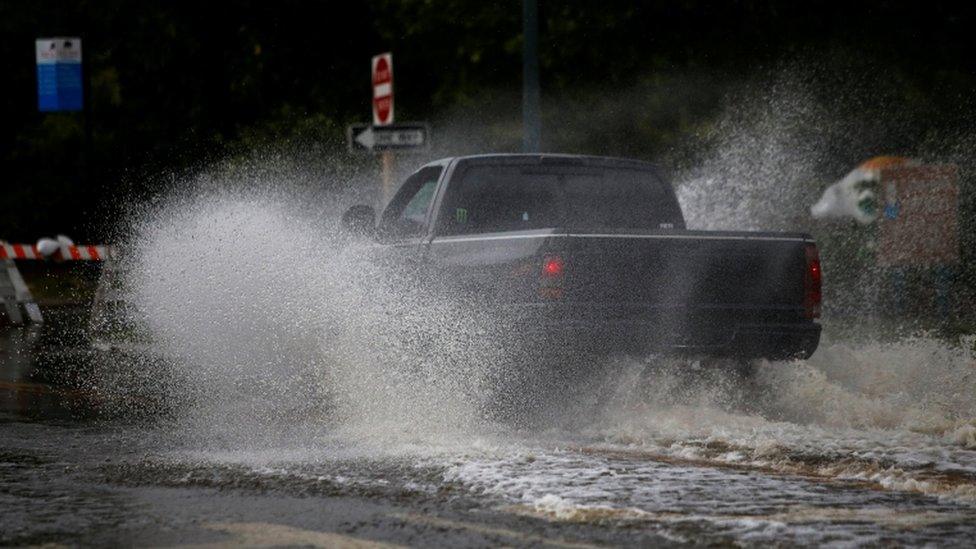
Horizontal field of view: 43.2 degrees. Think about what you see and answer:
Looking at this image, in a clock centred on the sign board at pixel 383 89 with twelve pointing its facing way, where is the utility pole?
The utility pole is roughly at 8 o'clock from the sign board.

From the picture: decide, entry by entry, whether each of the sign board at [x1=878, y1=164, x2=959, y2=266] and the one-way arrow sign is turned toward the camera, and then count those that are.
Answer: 2

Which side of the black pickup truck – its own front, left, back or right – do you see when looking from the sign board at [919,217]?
right

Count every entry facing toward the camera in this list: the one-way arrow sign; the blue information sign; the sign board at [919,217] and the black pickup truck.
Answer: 3

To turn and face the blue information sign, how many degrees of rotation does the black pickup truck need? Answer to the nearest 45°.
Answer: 0° — it already faces it

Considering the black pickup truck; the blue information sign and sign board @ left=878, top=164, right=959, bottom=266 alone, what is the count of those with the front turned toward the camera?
2

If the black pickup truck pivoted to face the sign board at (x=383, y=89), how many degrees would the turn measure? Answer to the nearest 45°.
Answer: approximately 45° to its right

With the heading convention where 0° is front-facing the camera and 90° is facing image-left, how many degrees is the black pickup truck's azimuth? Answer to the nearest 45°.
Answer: approximately 135°

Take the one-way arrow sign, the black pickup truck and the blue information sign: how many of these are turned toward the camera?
2

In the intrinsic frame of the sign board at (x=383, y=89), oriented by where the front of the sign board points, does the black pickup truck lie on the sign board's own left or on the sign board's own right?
on the sign board's own left

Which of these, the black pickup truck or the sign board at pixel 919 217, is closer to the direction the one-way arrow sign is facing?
the black pickup truck
